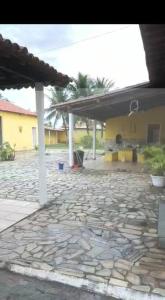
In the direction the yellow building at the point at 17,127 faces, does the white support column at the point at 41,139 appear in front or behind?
in front

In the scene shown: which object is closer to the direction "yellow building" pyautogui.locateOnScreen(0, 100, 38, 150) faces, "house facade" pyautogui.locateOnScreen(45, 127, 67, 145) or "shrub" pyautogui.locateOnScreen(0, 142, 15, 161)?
the shrub

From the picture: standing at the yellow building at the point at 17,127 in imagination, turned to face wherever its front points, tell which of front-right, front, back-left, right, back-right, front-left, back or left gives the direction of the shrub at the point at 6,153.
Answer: front-right

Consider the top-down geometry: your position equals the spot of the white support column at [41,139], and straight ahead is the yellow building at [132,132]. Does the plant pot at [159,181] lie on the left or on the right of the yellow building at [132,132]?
right

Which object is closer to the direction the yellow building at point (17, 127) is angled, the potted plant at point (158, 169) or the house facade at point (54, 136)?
the potted plant

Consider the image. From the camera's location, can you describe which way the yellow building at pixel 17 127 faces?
facing the viewer and to the right of the viewer

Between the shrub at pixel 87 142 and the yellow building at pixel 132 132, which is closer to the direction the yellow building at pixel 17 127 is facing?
the yellow building

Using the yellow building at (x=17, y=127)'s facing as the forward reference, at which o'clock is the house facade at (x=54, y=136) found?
The house facade is roughly at 8 o'clock from the yellow building.

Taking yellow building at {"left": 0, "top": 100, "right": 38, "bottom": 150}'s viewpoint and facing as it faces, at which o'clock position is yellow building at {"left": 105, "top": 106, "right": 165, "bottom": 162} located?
yellow building at {"left": 105, "top": 106, "right": 165, "bottom": 162} is roughly at 12 o'clock from yellow building at {"left": 0, "top": 100, "right": 38, "bottom": 150}.

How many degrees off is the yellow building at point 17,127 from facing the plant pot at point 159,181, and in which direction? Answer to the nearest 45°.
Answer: approximately 45° to its right

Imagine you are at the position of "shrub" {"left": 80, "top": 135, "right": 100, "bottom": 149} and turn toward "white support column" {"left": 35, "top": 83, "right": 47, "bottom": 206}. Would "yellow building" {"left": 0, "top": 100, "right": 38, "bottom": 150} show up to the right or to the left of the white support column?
right
